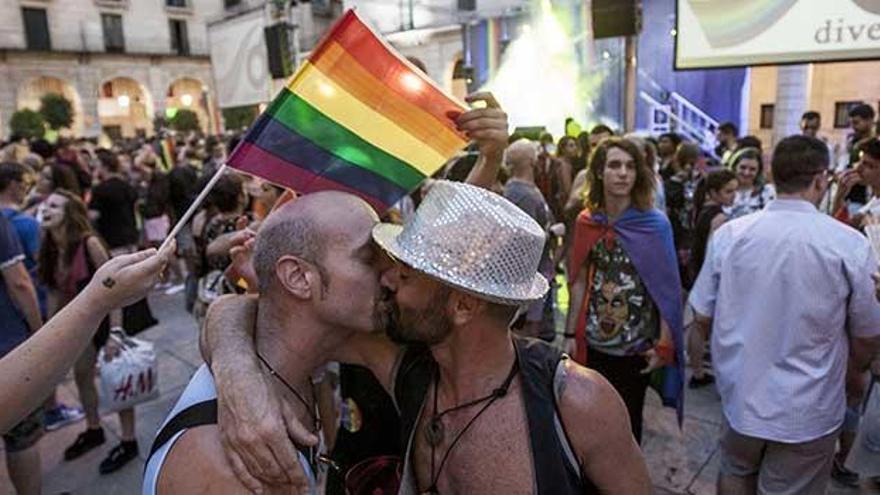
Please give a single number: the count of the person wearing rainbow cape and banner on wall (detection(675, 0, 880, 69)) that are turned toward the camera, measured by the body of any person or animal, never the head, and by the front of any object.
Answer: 2

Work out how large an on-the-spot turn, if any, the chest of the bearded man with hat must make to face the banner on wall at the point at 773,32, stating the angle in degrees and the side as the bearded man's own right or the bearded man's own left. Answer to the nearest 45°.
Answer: approximately 180°

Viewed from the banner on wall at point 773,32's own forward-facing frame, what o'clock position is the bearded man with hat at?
The bearded man with hat is roughly at 12 o'clock from the banner on wall.

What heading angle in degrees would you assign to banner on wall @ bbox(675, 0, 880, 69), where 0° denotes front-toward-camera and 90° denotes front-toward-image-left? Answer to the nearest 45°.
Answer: approximately 0°

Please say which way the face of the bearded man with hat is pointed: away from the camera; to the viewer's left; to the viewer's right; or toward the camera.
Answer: to the viewer's left

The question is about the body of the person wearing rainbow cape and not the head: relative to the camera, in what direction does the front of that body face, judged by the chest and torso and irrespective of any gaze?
toward the camera

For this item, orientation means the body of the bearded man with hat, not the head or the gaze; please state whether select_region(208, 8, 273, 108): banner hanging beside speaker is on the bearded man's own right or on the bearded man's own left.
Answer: on the bearded man's own right

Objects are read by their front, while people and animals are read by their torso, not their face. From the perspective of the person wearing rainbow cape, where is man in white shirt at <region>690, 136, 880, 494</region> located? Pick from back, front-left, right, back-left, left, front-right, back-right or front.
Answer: front-left

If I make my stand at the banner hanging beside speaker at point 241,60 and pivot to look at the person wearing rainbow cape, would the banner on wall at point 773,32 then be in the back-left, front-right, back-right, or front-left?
front-left

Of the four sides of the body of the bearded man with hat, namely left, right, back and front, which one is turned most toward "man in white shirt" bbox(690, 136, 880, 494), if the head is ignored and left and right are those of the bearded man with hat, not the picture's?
back

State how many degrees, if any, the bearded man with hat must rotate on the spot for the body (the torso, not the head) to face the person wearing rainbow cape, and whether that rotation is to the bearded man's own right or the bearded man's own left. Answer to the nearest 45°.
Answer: approximately 180°

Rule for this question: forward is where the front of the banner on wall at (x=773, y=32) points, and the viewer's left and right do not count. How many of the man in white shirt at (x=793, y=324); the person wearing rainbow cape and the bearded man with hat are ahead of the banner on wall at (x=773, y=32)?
3

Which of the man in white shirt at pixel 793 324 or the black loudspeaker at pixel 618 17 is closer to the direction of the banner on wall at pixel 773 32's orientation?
the man in white shirt

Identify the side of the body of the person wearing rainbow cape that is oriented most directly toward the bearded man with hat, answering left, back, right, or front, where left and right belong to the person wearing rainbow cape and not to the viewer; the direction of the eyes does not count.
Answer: front

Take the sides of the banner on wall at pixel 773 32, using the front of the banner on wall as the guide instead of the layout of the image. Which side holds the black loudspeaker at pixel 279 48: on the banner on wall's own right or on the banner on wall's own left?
on the banner on wall's own right

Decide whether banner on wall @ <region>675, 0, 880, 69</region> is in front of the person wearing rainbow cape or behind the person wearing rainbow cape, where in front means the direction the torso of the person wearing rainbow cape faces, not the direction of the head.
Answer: behind

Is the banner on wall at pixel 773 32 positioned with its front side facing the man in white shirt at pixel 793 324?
yes

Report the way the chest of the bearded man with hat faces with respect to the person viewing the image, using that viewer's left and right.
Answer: facing the viewer and to the left of the viewer

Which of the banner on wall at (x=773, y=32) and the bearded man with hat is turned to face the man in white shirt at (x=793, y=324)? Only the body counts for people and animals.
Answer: the banner on wall
